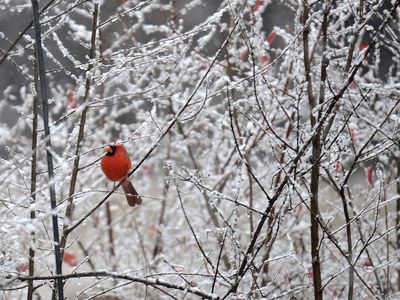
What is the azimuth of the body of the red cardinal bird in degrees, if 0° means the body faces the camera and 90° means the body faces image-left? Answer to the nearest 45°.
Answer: approximately 45°
